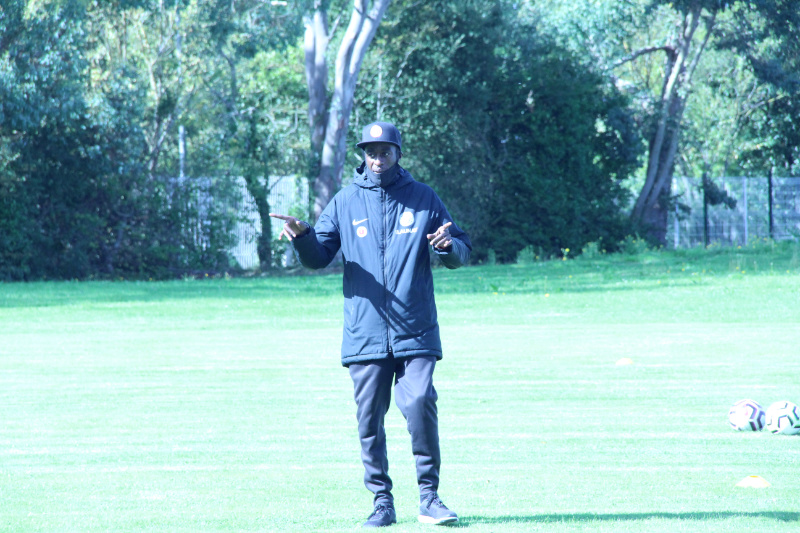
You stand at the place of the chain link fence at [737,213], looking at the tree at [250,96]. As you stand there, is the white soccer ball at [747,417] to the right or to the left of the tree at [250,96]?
left

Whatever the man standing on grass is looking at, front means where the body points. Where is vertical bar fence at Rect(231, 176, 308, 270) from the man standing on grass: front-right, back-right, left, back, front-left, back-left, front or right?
back

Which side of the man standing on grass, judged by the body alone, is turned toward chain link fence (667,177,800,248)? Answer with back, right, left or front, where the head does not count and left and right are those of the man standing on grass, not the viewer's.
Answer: back

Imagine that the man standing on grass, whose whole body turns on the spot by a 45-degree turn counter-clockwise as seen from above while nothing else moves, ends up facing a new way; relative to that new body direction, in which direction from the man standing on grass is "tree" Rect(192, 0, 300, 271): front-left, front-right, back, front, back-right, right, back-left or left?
back-left

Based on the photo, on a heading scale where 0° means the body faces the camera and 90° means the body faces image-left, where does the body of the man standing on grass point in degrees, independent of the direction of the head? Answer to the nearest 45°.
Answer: approximately 0°

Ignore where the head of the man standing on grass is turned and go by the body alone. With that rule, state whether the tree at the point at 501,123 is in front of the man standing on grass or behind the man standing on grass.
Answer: behind

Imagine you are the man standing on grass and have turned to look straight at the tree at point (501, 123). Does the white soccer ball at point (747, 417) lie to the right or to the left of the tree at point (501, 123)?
right

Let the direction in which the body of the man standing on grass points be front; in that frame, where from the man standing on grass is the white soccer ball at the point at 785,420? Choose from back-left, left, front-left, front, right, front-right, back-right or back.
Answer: back-left

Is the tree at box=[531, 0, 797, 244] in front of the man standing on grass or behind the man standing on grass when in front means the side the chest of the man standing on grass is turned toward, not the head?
behind
